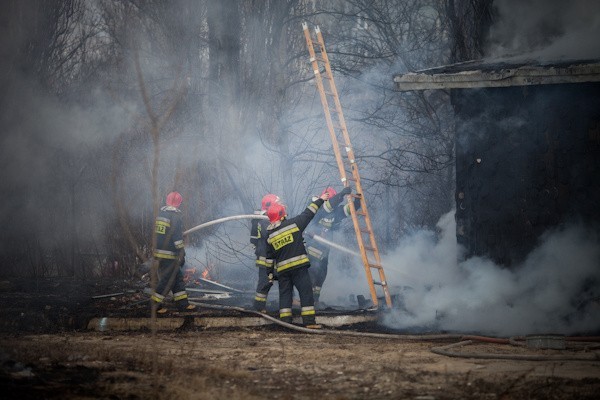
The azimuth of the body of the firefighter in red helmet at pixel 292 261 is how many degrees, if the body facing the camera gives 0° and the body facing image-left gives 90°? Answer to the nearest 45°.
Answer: approximately 225°

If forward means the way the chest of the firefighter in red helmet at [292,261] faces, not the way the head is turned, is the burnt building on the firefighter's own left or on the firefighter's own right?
on the firefighter's own right

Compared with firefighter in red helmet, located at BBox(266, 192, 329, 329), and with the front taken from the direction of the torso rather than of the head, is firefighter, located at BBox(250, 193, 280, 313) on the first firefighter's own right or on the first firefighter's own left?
on the first firefighter's own left

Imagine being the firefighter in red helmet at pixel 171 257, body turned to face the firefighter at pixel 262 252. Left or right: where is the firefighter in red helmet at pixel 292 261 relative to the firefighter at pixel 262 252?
right

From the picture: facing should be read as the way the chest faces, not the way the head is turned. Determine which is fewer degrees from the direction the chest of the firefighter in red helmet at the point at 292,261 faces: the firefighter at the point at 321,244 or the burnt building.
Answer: the firefighter

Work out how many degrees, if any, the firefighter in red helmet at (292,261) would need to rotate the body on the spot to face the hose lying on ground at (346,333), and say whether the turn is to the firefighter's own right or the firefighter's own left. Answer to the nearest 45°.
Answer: approximately 90° to the firefighter's own right

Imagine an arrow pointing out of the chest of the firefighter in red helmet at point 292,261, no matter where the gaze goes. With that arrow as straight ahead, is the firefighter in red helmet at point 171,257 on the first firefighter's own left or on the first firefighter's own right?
on the first firefighter's own left

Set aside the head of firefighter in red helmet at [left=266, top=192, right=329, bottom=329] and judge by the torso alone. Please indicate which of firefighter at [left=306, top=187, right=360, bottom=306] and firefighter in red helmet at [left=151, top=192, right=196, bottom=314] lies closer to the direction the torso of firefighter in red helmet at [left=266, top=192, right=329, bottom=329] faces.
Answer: the firefighter

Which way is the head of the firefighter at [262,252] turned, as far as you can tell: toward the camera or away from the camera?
away from the camera
